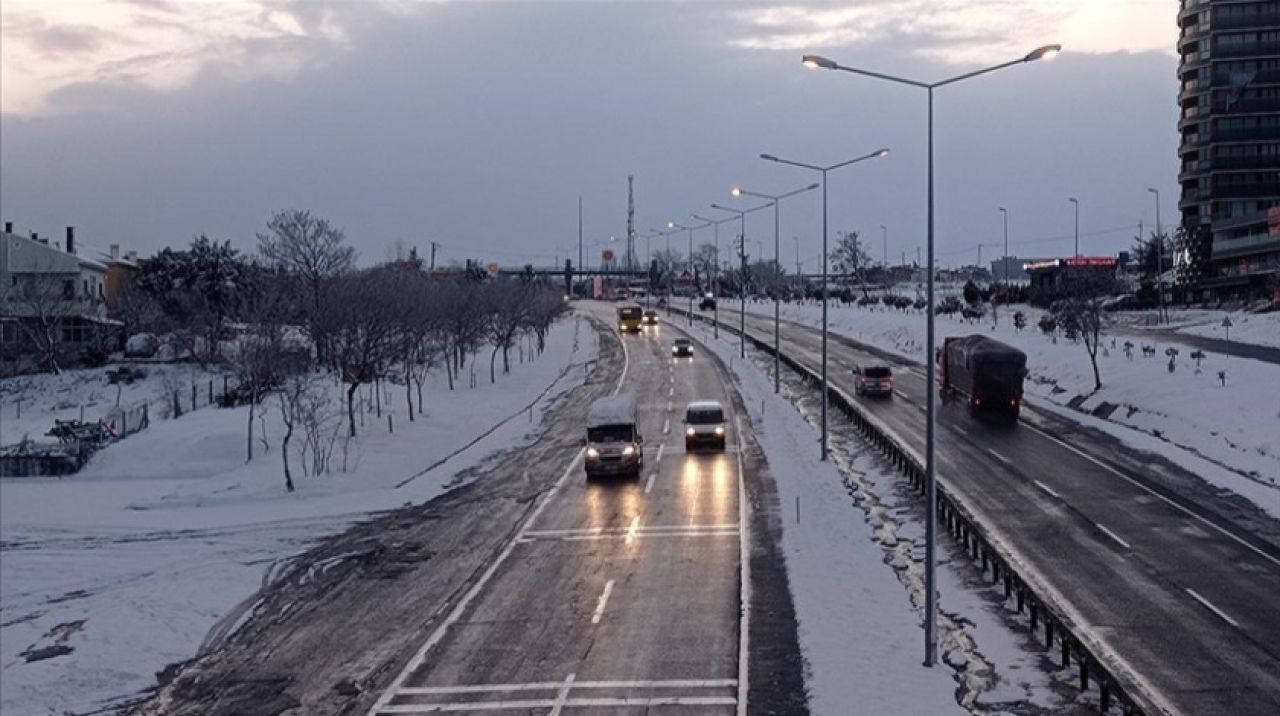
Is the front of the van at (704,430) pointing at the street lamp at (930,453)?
yes

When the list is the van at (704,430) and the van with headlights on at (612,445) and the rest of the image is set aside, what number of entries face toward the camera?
2

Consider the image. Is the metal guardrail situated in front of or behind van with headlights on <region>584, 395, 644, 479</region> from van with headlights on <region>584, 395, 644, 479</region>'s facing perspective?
in front

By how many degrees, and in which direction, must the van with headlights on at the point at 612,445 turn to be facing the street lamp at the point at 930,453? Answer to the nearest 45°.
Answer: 0° — it already faces it

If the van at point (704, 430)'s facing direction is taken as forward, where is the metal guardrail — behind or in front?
in front

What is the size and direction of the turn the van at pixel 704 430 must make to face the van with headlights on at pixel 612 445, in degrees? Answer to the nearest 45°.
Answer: approximately 45° to its right

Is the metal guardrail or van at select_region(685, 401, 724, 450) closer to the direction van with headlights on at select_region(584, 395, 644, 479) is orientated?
the metal guardrail

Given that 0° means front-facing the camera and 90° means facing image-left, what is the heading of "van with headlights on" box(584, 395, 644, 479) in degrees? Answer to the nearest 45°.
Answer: approximately 0°
